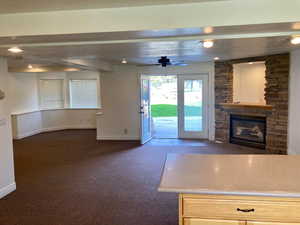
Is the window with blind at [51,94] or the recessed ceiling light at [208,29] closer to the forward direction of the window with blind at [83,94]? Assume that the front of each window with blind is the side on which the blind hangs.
the recessed ceiling light

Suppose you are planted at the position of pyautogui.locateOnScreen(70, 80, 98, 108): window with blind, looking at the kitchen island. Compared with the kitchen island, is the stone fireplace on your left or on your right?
left

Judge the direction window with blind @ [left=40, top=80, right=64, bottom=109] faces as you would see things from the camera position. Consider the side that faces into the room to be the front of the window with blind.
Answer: facing the viewer

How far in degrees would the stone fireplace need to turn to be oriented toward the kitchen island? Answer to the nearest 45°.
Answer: approximately 45° to its left

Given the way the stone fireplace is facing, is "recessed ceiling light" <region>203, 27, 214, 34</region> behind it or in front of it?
in front

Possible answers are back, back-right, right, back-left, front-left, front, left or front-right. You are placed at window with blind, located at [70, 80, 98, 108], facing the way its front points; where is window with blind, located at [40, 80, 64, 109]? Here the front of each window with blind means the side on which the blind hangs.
right

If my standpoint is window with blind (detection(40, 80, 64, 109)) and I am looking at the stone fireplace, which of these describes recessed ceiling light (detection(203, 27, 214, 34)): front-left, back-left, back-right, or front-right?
front-right

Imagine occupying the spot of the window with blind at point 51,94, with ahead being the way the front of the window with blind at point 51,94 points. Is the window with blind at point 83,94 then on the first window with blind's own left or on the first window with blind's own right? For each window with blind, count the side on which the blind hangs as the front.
on the first window with blind's own left

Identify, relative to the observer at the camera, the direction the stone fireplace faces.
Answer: facing the viewer and to the left of the viewer

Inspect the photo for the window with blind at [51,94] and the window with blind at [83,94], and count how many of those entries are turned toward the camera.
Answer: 2

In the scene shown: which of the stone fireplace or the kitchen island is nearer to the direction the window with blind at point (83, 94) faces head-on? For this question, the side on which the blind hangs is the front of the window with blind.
the kitchen island

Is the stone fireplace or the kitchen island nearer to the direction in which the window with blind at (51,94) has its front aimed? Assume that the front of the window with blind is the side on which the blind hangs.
the kitchen island

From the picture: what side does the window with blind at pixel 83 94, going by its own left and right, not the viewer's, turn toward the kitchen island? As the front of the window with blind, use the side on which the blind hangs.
front
